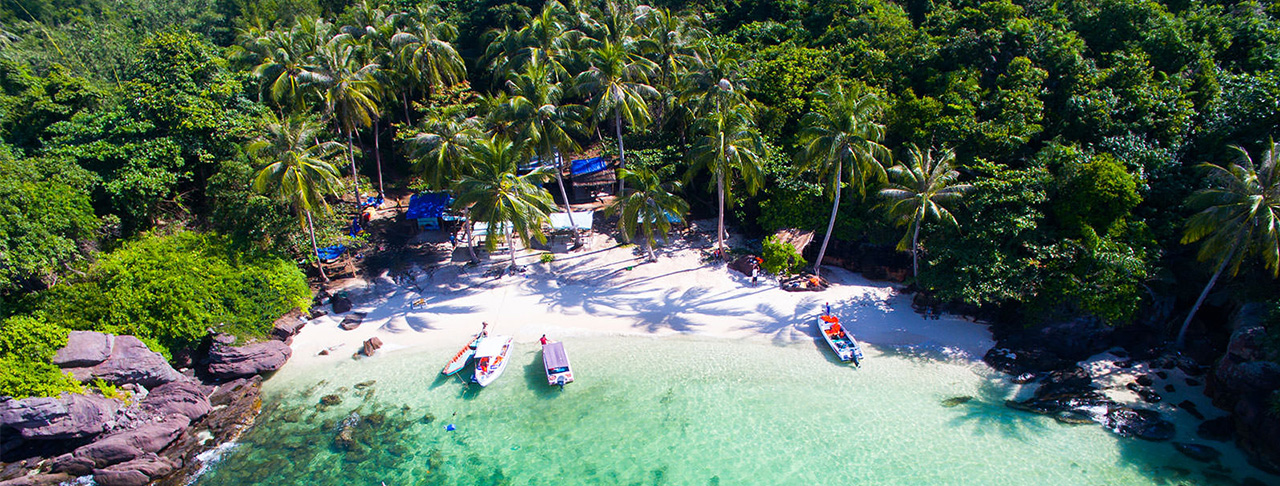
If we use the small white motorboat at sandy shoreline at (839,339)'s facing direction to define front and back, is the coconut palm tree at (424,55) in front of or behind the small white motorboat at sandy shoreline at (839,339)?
in front

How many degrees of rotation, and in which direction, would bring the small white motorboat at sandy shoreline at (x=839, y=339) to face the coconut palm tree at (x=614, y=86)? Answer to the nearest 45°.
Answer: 0° — it already faces it

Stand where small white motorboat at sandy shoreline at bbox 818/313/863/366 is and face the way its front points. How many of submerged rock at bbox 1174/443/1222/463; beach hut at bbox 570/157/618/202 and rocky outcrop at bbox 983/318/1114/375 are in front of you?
1

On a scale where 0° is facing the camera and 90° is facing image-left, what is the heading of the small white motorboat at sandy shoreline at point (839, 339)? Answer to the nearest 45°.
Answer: approximately 135°

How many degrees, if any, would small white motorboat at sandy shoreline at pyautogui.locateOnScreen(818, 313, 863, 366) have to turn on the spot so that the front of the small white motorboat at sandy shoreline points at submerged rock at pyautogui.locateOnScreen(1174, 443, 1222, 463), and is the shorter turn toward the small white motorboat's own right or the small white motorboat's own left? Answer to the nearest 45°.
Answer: approximately 135° to the small white motorboat's own right

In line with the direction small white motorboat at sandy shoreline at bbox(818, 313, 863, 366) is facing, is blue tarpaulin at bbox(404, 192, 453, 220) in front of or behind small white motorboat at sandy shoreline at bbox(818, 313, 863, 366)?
in front

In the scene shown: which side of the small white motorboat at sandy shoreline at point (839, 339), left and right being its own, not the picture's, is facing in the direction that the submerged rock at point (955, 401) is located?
back

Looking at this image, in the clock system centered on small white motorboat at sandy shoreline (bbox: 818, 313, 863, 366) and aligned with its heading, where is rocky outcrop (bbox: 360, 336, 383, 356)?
The rocky outcrop is roughly at 10 o'clock from the small white motorboat at sandy shoreline.

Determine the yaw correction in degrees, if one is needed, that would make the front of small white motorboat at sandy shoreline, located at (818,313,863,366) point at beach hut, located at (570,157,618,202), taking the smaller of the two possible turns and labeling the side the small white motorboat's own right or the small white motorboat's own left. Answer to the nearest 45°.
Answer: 0° — it already faces it

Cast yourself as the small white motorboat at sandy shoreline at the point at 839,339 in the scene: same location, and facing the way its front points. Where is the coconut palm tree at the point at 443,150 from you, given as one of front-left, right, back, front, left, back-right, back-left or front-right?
front-left

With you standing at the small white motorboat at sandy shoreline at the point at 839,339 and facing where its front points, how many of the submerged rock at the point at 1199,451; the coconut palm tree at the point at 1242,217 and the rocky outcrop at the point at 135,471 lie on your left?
1

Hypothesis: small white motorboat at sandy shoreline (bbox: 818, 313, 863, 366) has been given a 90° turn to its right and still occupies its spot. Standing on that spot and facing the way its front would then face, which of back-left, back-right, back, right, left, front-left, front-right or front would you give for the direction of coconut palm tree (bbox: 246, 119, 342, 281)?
back-left

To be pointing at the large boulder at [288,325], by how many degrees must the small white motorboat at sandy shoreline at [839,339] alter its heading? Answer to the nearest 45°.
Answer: approximately 45° to its left

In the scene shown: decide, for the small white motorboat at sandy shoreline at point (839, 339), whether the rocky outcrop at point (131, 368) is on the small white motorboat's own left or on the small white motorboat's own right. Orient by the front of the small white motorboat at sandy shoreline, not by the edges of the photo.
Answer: on the small white motorboat's own left
